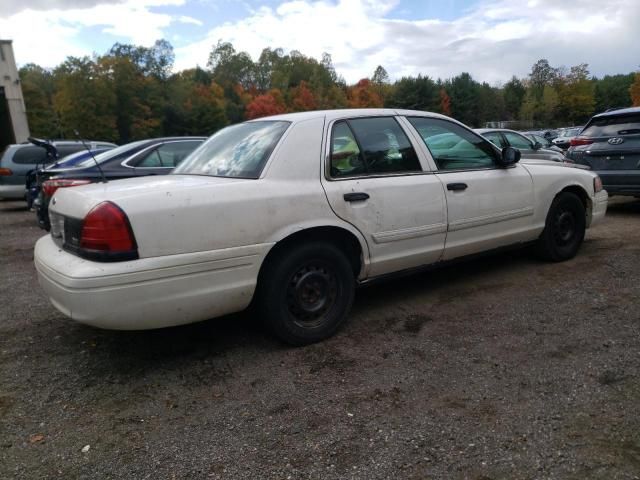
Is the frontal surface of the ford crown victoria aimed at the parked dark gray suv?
yes

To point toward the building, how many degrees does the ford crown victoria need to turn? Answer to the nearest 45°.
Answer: approximately 90° to its left

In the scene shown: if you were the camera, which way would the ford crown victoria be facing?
facing away from the viewer and to the right of the viewer

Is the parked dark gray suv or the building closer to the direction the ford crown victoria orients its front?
the parked dark gray suv

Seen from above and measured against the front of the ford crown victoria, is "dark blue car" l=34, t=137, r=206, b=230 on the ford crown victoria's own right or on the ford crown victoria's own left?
on the ford crown victoria's own left
